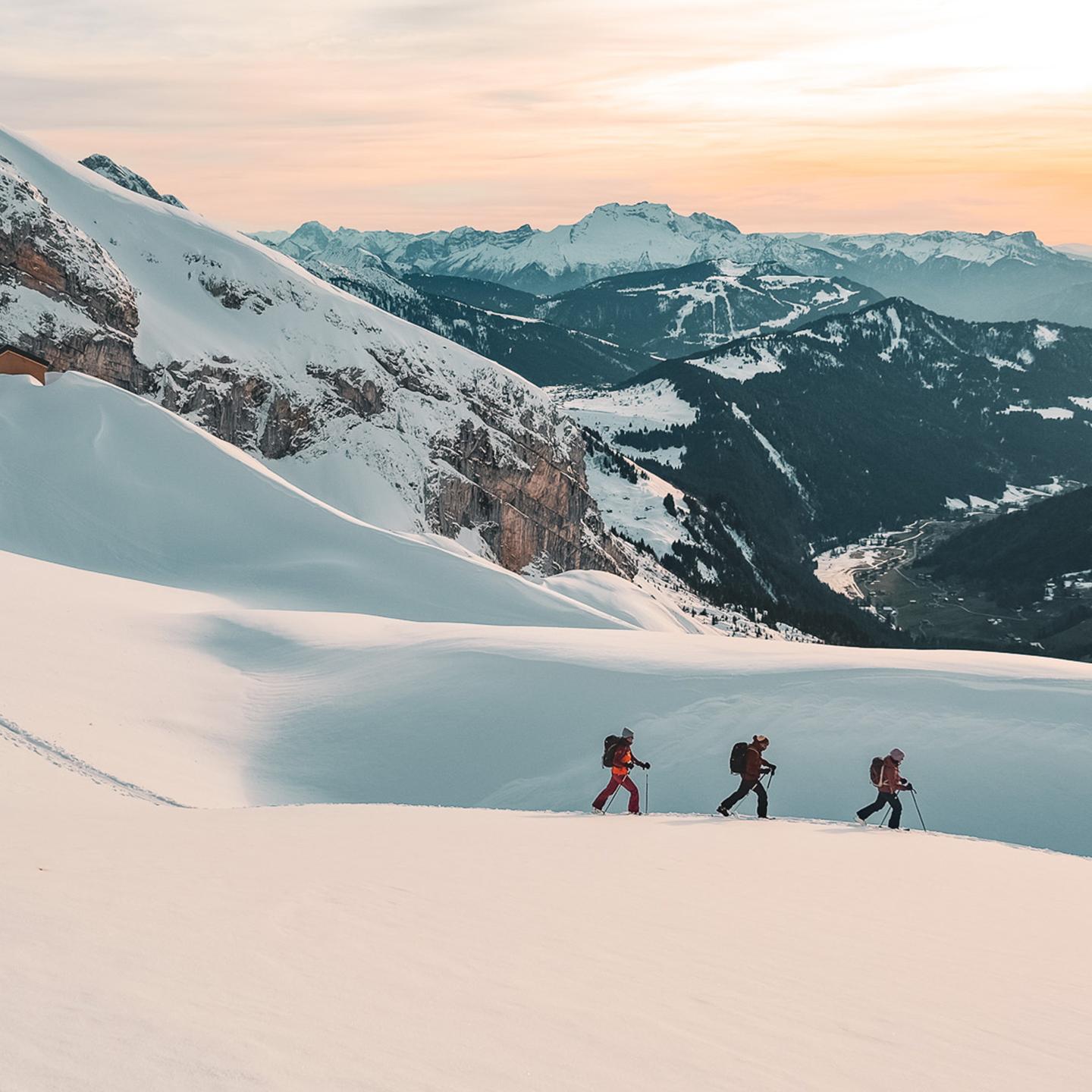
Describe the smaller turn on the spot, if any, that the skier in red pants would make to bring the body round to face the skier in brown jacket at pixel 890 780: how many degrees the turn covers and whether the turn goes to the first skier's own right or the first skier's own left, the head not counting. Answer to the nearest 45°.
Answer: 0° — they already face them

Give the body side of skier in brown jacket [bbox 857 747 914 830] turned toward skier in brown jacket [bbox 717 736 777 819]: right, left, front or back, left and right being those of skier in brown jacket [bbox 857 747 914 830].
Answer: back

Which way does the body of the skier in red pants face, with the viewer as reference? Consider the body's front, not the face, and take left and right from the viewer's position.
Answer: facing to the right of the viewer

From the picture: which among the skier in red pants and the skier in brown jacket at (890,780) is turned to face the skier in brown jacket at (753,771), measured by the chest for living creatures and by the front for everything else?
the skier in red pants

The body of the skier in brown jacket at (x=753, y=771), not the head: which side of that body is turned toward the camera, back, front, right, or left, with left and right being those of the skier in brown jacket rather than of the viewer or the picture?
right

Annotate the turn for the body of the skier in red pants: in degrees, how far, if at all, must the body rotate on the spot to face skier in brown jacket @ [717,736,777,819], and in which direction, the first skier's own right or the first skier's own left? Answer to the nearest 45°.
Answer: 0° — they already face them

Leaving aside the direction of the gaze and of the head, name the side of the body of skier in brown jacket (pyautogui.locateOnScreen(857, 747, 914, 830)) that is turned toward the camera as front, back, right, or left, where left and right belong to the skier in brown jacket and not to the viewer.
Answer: right

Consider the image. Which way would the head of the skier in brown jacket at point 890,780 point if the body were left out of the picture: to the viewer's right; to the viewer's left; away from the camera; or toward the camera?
to the viewer's right

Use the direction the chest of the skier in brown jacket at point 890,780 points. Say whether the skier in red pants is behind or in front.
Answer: behind

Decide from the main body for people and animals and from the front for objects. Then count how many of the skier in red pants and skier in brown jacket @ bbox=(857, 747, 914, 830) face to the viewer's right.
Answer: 2
